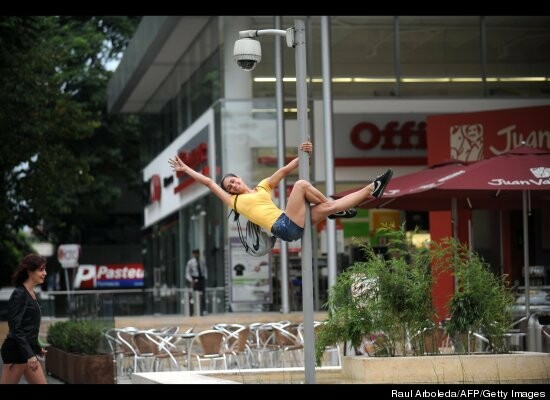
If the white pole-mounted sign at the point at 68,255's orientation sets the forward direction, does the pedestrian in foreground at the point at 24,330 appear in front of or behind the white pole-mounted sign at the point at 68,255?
in front

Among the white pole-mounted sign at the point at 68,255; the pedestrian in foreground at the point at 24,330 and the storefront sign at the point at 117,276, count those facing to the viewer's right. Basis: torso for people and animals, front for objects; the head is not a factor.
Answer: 1

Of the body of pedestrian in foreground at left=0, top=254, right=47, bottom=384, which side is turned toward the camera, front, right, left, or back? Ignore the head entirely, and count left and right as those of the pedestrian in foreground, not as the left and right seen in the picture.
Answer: right

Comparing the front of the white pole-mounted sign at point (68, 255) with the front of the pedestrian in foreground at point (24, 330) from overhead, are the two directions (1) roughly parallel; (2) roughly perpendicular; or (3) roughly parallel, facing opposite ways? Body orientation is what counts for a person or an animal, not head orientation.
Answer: roughly perpendicular

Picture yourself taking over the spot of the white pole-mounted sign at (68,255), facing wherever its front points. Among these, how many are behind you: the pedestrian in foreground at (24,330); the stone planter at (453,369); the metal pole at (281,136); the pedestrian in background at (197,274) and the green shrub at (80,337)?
0

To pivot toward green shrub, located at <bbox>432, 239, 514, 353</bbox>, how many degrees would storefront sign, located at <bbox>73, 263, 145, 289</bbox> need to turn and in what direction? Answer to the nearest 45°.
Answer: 0° — it already faces it

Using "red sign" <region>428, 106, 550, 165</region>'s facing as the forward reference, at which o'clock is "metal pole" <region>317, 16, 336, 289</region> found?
The metal pole is roughly at 3 o'clock from the red sign.

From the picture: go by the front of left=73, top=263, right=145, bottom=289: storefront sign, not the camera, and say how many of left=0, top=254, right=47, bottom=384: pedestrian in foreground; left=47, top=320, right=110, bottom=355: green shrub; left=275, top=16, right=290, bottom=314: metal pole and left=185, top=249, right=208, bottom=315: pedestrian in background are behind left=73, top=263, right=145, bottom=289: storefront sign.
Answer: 0

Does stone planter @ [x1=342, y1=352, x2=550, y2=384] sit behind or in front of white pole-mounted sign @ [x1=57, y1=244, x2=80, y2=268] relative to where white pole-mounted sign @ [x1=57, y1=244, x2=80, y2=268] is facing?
in front

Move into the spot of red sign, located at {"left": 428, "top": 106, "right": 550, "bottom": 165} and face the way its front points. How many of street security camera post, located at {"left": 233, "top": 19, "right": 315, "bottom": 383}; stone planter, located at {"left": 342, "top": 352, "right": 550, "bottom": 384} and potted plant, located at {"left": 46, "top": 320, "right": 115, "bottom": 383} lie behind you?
0

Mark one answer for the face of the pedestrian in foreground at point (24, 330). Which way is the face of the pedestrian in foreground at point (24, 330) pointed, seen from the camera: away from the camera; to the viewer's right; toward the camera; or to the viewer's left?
to the viewer's right

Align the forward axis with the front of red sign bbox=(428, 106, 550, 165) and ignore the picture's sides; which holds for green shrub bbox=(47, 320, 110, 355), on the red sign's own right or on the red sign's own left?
on the red sign's own right

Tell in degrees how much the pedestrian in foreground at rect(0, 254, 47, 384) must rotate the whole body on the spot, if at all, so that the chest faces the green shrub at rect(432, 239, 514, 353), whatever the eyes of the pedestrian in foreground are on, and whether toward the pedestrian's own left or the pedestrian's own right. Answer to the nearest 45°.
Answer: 0° — they already face it

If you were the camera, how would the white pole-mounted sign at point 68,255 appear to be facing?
facing the viewer

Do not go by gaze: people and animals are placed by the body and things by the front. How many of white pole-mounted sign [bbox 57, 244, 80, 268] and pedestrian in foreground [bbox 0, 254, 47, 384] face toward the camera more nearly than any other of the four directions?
1
